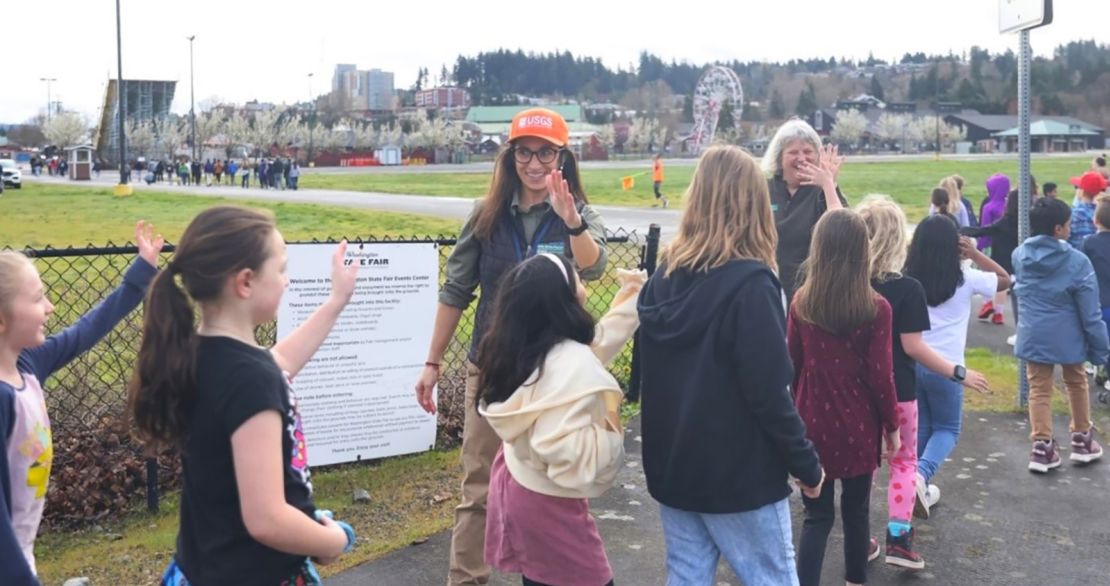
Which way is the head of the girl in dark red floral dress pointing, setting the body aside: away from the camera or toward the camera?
away from the camera

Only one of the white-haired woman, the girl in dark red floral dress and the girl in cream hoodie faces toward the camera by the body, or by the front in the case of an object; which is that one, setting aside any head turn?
the white-haired woman

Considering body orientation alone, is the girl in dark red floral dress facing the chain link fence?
no

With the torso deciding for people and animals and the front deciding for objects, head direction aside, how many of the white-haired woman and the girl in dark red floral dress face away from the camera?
1

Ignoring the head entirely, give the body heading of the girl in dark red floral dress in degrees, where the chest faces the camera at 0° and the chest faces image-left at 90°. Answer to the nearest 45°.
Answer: approximately 180°

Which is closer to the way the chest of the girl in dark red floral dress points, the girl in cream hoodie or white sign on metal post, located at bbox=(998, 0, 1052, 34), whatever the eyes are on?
the white sign on metal post

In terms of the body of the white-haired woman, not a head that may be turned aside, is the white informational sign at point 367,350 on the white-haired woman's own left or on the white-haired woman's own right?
on the white-haired woman's own right

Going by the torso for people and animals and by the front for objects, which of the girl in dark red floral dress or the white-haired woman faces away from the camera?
the girl in dark red floral dress

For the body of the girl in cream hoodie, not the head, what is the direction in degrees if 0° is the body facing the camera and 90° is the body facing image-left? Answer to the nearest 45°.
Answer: approximately 225°

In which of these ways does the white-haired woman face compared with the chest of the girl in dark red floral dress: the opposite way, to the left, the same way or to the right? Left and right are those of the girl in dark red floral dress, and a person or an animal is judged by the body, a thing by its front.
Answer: the opposite way

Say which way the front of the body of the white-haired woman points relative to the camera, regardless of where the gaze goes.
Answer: toward the camera

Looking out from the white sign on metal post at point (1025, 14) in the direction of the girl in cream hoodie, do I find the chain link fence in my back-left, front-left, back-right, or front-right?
front-right
